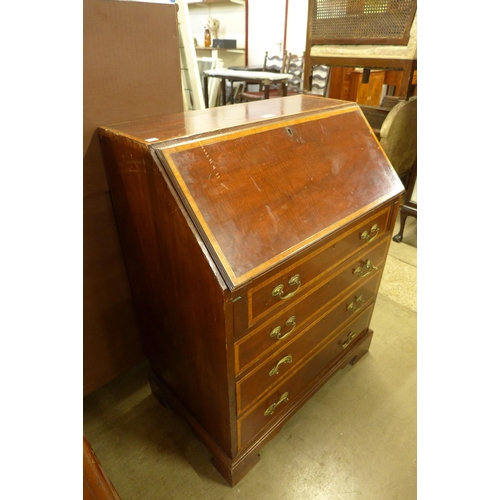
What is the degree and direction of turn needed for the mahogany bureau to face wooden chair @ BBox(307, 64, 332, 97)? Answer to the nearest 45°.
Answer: approximately 135° to its left

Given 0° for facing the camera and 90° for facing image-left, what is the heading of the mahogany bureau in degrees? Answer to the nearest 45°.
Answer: approximately 315°

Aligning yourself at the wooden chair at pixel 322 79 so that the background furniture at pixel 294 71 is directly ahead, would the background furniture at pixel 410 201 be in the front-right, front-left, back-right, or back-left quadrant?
back-left

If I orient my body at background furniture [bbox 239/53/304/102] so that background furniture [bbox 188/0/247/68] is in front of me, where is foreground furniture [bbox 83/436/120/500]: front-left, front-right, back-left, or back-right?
back-left

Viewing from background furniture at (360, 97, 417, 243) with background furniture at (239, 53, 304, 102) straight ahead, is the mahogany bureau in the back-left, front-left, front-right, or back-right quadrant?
back-left

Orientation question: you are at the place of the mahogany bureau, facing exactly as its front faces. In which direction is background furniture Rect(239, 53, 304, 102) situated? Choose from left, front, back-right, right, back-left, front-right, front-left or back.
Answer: back-left

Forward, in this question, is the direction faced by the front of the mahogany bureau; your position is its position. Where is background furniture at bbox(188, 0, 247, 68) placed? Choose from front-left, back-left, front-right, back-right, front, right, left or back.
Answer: back-left

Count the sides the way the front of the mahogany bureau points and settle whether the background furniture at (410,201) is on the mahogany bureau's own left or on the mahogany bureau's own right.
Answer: on the mahogany bureau's own left
